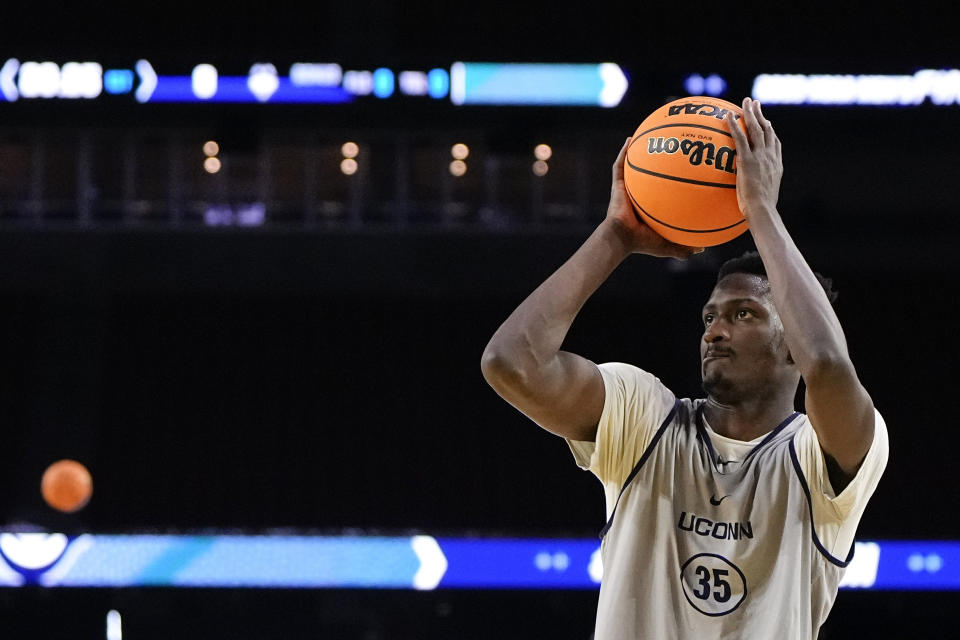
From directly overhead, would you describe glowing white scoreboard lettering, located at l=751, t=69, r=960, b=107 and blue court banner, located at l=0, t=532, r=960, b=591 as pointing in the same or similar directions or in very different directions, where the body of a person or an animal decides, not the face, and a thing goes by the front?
same or similar directions

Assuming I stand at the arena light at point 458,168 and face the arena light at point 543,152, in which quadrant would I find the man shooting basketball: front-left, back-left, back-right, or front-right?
front-right

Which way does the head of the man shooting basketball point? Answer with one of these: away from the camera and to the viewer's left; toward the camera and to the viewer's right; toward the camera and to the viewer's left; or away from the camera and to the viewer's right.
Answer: toward the camera and to the viewer's left

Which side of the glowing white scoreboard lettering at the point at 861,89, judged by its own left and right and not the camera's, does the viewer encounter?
front

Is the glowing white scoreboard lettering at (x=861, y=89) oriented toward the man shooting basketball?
yes

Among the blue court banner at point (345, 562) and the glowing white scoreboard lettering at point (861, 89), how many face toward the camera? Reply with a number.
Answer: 2

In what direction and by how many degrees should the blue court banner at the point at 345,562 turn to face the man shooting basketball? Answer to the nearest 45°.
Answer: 0° — it already faces them

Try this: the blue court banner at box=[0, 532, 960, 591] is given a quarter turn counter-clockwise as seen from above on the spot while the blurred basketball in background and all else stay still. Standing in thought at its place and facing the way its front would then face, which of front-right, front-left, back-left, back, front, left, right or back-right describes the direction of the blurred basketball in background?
back-left

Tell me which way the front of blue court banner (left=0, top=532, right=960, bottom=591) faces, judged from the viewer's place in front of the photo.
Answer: facing the viewer

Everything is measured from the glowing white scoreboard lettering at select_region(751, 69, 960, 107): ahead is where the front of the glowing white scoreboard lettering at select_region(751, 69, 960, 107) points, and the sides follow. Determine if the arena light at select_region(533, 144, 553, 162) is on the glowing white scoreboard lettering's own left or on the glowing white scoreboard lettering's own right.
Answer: on the glowing white scoreboard lettering's own right
